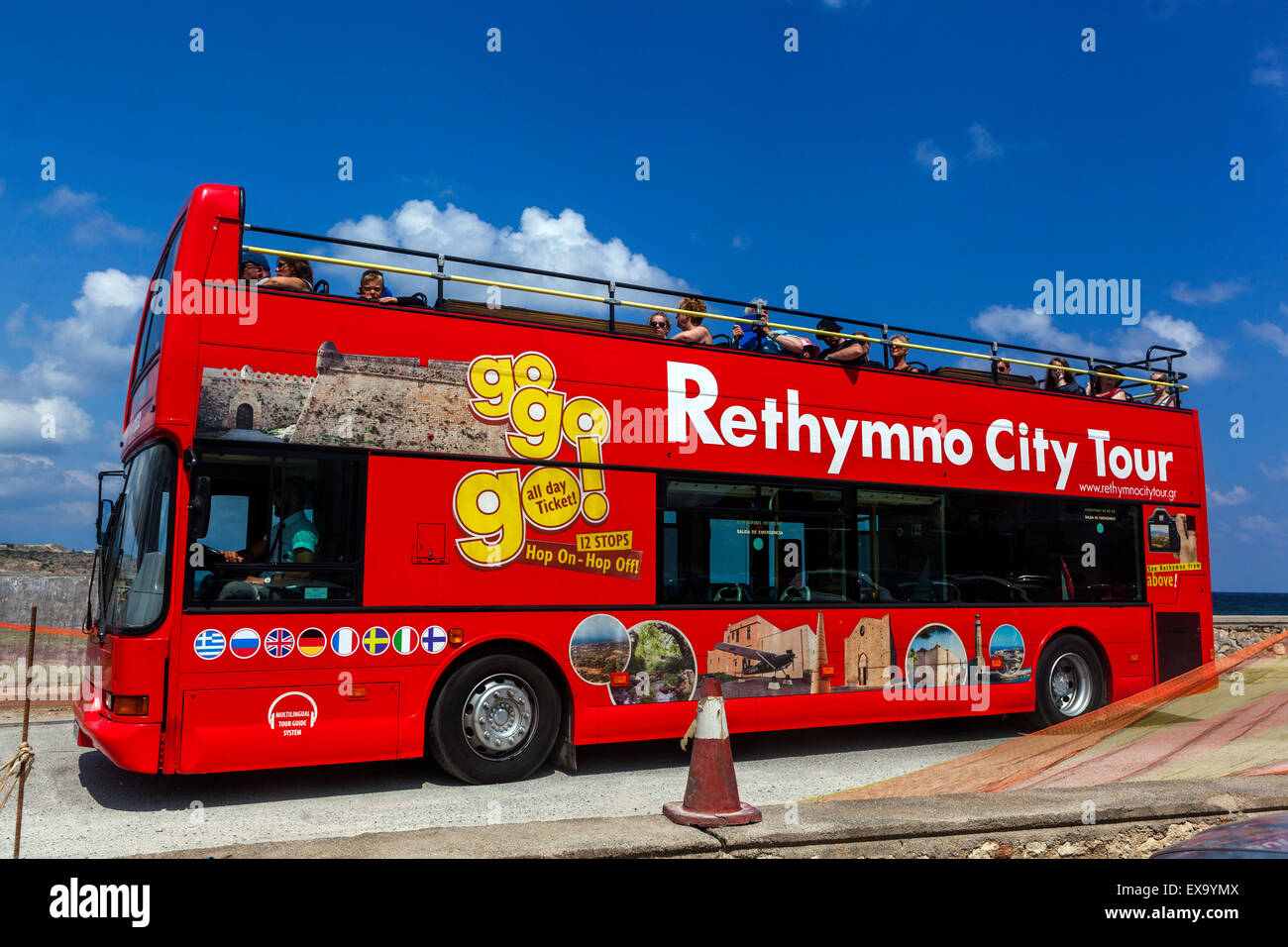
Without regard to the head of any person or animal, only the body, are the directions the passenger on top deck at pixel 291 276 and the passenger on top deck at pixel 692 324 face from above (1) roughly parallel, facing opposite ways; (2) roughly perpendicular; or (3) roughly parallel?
roughly parallel

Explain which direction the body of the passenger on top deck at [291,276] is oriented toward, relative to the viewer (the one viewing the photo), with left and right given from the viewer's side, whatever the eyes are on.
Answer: facing to the left of the viewer

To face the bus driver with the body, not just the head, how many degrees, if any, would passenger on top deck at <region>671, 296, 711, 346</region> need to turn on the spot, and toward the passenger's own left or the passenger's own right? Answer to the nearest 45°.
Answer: approximately 45° to the passenger's own left

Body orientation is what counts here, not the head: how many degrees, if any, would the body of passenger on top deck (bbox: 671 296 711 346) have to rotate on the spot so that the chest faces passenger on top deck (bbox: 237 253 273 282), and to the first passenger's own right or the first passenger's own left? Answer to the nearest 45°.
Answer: approximately 45° to the first passenger's own left

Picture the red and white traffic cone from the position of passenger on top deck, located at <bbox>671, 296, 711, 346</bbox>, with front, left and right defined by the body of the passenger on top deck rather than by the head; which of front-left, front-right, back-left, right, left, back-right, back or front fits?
left

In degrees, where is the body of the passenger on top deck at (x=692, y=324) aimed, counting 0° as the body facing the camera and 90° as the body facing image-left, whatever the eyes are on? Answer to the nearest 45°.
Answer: approximately 90°

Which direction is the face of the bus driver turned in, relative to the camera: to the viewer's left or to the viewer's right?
to the viewer's left

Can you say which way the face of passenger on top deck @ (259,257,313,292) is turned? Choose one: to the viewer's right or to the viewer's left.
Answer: to the viewer's left

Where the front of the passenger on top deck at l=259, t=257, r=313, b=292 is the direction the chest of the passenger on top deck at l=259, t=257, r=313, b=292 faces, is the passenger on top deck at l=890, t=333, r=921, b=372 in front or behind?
behind

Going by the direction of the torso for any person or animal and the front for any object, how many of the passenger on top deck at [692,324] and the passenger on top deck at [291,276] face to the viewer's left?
2

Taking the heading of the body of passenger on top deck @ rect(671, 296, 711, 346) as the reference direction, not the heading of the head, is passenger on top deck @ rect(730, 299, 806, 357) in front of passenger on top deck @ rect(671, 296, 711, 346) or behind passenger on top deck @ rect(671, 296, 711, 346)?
behind
